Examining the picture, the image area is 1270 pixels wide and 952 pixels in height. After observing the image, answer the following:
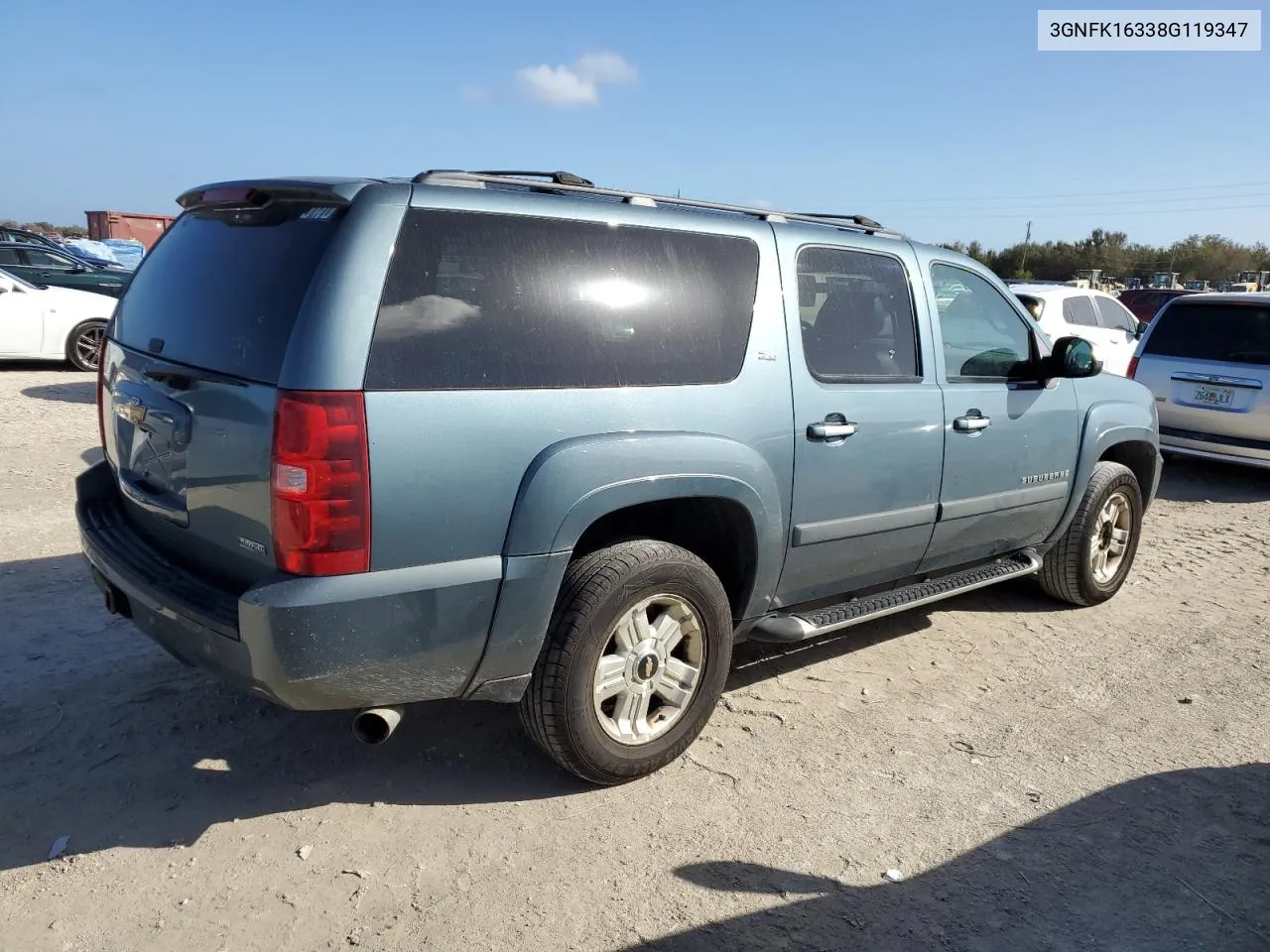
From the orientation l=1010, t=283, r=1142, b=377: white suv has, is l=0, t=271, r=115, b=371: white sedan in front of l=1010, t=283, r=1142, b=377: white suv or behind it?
behind

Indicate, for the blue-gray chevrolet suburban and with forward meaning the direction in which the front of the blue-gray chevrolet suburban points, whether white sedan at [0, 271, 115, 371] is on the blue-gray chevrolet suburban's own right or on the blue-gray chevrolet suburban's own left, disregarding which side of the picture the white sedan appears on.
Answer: on the blue-gray chevrolet suburban's own left

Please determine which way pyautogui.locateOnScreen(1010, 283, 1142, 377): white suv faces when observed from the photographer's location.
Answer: facing away from the viewer and to the right of the viewer

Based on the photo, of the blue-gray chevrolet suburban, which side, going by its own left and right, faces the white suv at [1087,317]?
front

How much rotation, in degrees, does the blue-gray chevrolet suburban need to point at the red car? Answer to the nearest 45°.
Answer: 0° — it already faces it

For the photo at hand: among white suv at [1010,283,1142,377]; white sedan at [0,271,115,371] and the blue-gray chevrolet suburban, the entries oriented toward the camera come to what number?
0

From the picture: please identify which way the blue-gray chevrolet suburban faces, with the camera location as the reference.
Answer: facing away from the viewer and to the right of the viewer

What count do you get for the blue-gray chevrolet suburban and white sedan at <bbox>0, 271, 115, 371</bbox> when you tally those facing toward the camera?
0
